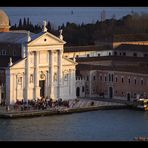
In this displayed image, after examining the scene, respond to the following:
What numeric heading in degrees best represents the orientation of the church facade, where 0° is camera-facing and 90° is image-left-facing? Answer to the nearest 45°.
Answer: approximately 315°

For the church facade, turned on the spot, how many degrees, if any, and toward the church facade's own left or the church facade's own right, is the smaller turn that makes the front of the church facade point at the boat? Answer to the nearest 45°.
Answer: approximately 45° to the church facade's own left
